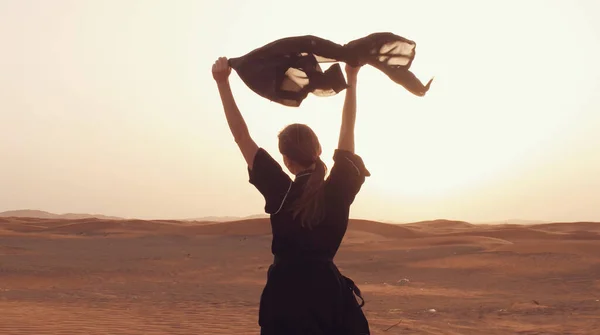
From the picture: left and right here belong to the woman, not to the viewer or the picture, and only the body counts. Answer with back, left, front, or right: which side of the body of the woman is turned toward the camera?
back
